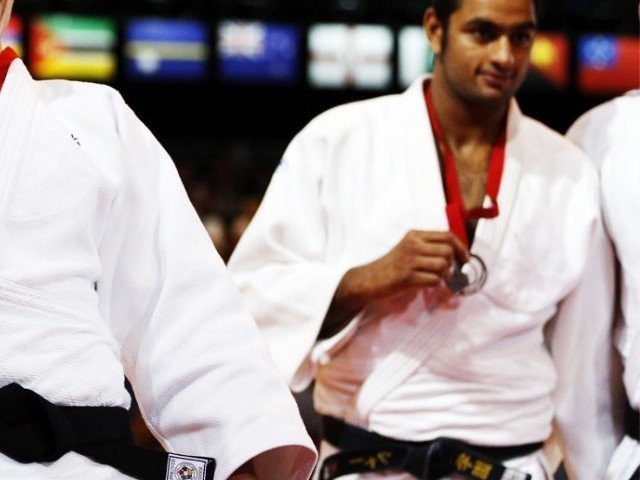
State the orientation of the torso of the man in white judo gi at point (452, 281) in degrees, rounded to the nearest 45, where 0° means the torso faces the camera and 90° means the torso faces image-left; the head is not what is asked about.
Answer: approximately 0°

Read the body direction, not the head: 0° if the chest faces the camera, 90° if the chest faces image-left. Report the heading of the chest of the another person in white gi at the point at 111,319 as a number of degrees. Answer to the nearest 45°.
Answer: approximately 0°

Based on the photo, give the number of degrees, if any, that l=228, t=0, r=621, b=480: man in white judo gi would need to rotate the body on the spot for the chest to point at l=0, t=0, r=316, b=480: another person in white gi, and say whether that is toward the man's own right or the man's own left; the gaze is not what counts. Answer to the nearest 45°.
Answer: approximately 45° to the man's own right

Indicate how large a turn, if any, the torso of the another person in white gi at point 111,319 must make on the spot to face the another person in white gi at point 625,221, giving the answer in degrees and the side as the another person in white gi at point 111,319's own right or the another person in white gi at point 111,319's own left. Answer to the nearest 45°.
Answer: approximately 135° to the another person in white gi at point 111,319's own left

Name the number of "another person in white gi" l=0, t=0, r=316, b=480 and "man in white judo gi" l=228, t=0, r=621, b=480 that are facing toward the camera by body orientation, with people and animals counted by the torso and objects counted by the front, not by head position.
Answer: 2
